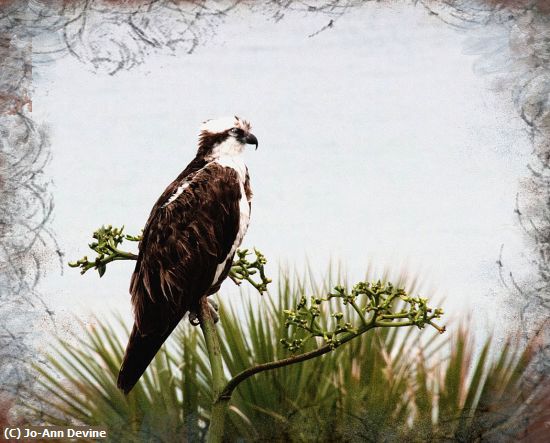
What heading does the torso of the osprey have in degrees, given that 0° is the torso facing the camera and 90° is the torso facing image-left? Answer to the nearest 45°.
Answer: approximately 270°
